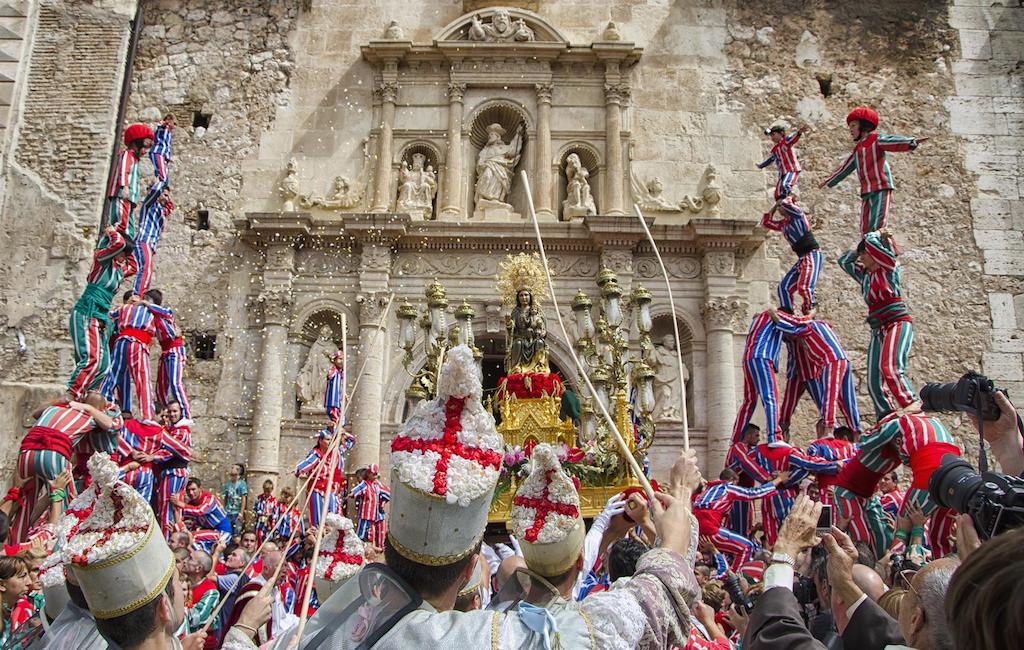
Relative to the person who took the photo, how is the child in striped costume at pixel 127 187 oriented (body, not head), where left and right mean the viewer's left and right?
facing to the right of the viewer

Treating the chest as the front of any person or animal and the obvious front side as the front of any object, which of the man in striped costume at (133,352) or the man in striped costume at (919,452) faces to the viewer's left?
the man in striped costume at (919,452)

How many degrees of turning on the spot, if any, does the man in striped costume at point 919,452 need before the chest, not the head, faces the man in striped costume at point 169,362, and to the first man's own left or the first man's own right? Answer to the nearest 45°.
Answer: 0° — they already face them

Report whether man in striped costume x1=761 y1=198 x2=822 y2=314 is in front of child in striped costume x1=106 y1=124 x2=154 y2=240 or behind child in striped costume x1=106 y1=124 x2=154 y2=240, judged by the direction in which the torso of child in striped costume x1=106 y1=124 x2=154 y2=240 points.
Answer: in front

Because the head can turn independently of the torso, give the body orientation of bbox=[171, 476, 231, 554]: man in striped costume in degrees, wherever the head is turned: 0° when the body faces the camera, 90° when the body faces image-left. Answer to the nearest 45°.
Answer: approximately 45°

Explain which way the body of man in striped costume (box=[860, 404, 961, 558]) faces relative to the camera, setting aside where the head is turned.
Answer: to the viewer's left

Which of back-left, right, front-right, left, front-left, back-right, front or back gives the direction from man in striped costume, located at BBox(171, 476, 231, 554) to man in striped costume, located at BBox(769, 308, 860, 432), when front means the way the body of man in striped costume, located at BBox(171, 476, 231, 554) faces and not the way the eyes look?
left
